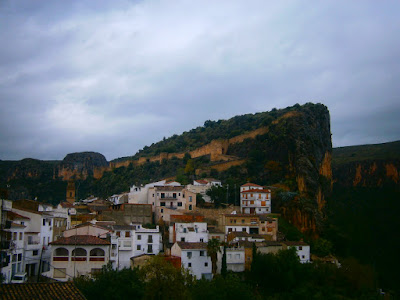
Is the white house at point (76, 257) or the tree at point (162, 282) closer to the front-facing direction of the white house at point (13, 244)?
the tree

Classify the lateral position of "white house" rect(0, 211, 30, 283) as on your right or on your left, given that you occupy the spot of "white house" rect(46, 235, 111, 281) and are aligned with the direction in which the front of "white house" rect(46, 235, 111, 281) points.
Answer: on your right

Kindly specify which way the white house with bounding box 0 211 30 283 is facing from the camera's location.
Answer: facing the viewer and to the right of the viewer

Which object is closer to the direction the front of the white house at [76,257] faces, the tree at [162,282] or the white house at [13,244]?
the tree

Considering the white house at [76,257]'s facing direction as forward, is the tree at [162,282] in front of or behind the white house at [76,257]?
in front

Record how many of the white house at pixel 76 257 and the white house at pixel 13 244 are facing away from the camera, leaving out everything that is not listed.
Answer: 0

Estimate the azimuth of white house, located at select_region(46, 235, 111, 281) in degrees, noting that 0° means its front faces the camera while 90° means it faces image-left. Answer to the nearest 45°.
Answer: approximately 0°
